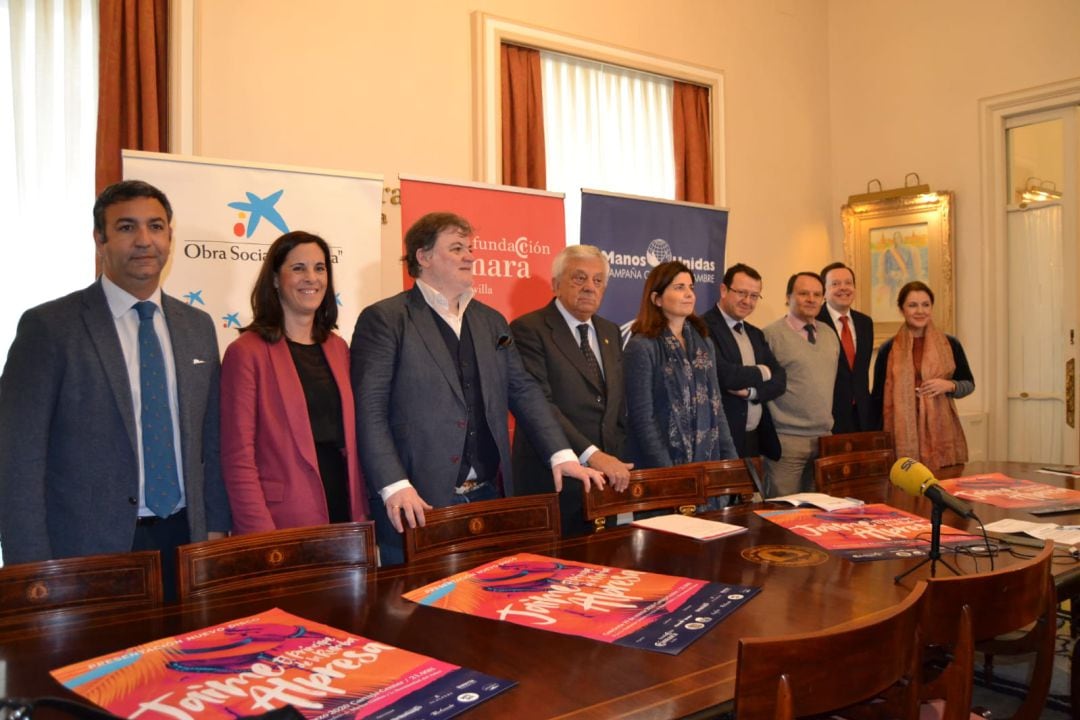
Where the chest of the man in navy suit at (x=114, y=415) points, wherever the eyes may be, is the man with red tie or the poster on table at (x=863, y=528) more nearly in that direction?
the poster on table

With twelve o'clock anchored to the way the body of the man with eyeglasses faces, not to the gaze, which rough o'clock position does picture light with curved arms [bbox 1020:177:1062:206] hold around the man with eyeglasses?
The picture light with curved arms is roughly at 9 o'clock from the man with eyeglasses.

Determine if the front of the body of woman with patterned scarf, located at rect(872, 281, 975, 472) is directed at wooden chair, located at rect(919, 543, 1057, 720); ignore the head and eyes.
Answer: yes

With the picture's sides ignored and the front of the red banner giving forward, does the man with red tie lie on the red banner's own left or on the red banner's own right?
on the red banner's own left

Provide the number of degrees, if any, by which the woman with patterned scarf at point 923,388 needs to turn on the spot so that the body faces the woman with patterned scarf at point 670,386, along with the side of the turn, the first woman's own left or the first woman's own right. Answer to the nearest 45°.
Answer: approximately 45° to the first woman's own right

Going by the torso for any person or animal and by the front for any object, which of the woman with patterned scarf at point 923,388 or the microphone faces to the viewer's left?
the microphone

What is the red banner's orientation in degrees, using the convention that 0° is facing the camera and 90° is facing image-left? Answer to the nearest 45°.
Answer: approximately 315°

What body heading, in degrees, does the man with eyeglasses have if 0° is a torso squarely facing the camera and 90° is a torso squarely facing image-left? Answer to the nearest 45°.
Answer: approximately 315°

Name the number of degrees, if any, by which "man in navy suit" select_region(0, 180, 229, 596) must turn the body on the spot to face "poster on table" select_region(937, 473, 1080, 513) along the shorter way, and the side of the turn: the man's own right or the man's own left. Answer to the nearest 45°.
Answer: approximately 45° to the man's own left

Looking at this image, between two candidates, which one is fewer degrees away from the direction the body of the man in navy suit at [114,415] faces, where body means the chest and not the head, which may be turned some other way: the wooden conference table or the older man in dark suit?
the wooden conference table
